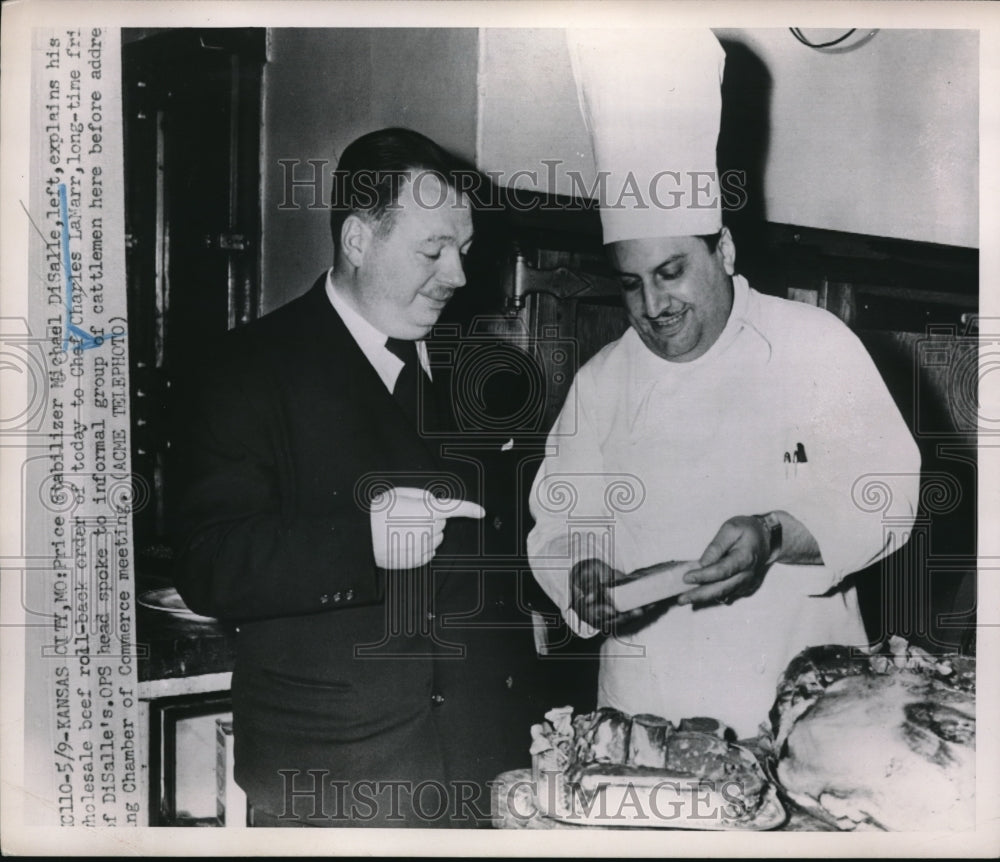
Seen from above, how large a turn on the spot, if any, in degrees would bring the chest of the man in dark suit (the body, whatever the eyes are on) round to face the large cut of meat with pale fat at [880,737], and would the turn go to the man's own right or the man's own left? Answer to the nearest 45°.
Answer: approximately 45° to the man's own left

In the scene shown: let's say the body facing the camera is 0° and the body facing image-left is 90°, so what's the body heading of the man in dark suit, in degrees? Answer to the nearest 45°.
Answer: approximately 315°
